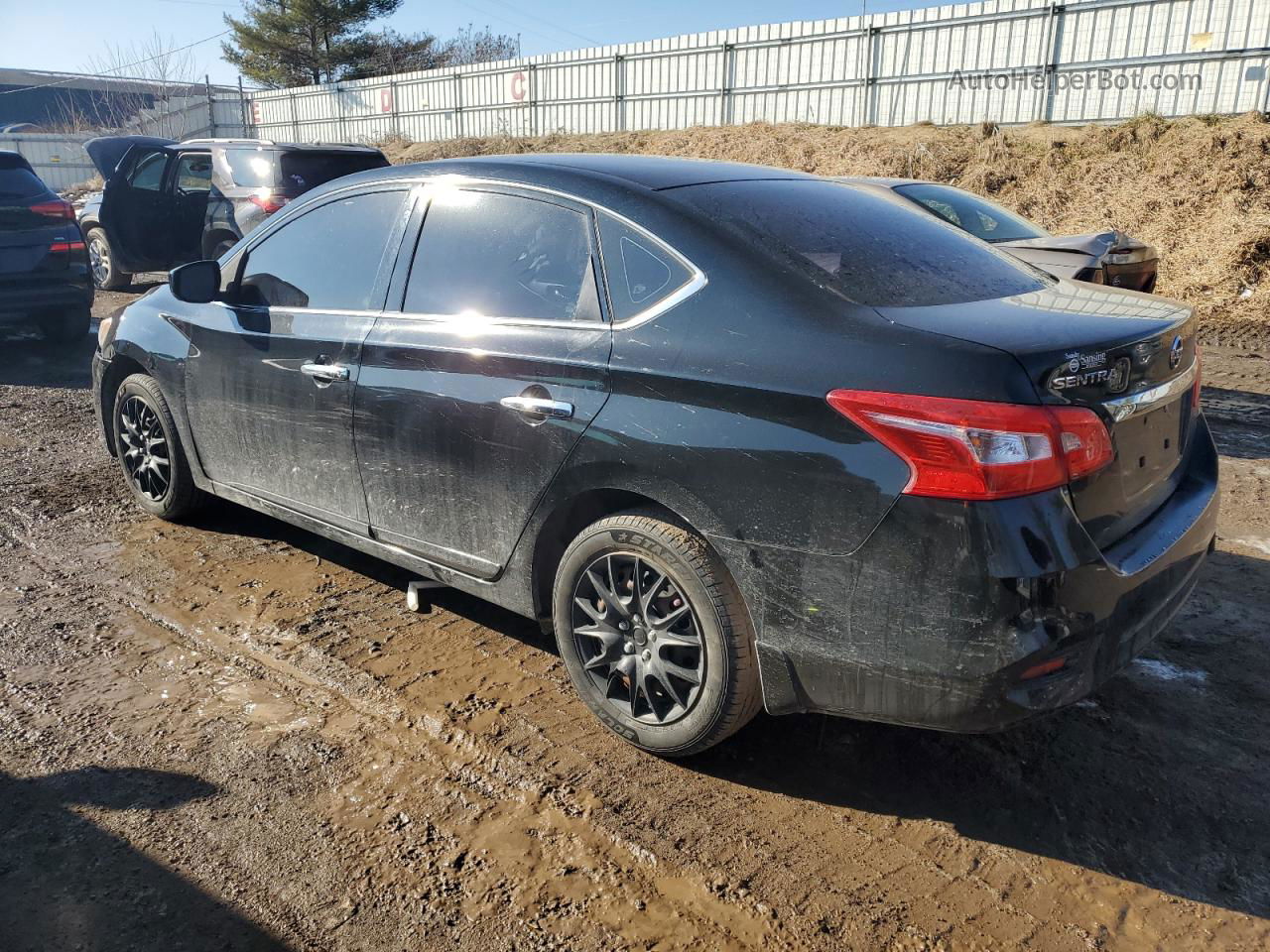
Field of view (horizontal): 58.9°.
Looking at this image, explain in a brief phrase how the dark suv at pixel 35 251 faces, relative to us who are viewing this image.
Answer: facing away from the viewer

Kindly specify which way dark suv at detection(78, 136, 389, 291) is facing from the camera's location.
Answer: facing away from the viewer and to the left of the viewer

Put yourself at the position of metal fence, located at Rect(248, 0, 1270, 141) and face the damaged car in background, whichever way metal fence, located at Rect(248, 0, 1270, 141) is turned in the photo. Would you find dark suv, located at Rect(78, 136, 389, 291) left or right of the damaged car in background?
right

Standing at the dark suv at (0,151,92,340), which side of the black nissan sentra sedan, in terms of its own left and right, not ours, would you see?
front

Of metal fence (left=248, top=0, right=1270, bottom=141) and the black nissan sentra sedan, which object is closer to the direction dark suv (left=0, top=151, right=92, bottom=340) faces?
the metal fence

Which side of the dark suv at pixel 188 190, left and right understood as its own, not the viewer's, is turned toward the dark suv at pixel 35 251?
left

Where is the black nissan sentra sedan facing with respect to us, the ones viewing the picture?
facing away from the viewer and to the left of the viewer

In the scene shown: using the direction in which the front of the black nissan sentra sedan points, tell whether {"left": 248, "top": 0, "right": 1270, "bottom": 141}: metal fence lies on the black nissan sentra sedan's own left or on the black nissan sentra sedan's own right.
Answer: on the black nissan sentra sedan's own right
